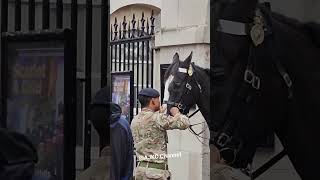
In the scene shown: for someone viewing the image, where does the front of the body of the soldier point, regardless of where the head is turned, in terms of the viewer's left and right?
facing away from the viewer and to the right of the viewer
